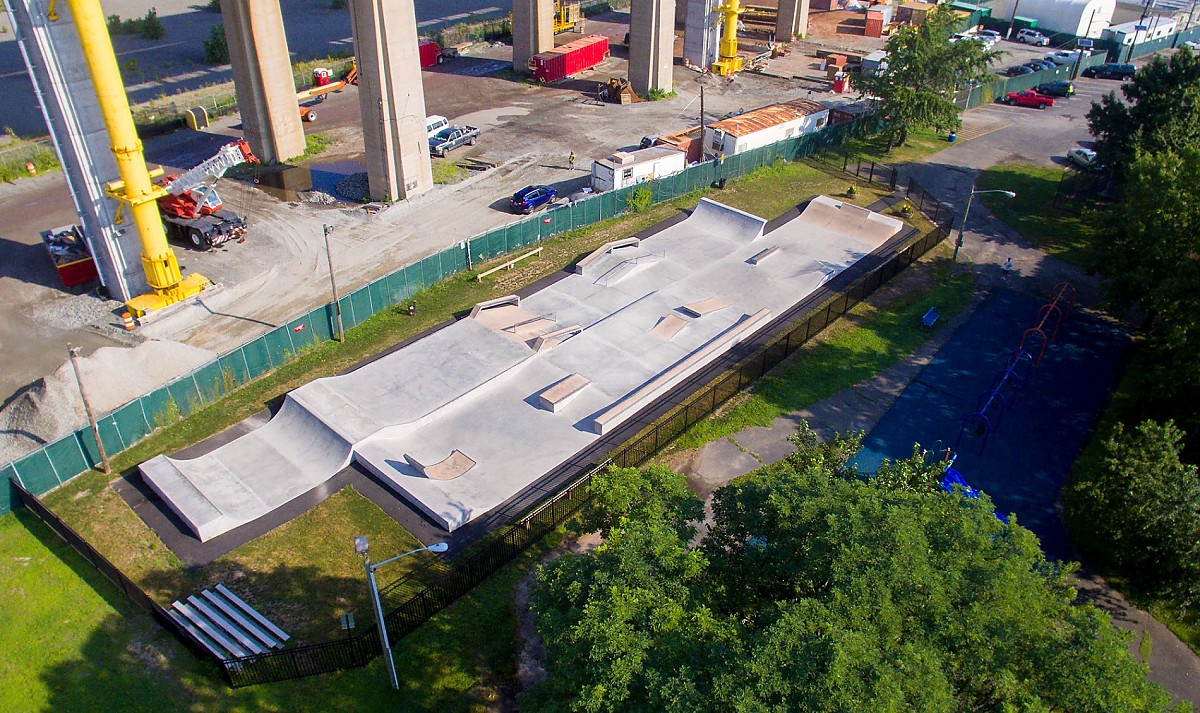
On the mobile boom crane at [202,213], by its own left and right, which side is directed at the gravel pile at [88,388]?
right

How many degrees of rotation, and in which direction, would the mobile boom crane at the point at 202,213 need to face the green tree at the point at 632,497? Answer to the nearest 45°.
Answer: approximately 45° to its right

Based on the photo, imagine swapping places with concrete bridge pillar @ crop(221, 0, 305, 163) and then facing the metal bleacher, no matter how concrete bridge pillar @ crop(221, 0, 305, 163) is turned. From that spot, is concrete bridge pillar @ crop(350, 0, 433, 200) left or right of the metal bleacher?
left

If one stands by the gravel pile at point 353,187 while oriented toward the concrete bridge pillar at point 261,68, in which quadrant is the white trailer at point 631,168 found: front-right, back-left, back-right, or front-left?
back-right
